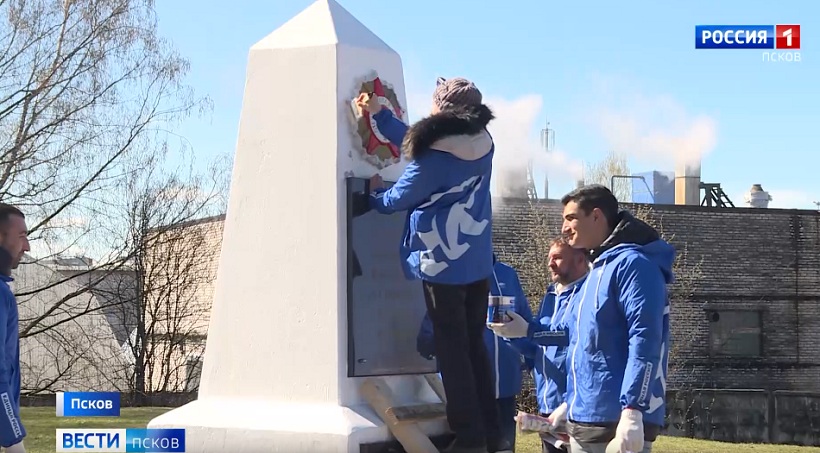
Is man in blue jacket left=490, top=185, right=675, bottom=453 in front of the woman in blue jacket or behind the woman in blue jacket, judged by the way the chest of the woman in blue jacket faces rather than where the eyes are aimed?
behind

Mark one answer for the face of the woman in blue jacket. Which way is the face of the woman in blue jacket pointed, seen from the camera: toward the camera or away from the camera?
away from the camera

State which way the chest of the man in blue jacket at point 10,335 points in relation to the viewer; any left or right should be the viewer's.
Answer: facing to the right of the viewer

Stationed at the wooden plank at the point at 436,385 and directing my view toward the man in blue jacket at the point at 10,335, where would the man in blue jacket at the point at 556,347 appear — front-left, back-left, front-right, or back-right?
back-left

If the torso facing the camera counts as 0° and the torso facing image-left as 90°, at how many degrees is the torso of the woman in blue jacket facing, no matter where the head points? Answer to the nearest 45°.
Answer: approximately 135°

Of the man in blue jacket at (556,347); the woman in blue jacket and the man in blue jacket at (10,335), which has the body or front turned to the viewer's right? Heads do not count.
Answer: the man in blue jacket at (10,335)

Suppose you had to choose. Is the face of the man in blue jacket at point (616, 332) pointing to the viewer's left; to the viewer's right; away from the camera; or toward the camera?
to the viewer's left

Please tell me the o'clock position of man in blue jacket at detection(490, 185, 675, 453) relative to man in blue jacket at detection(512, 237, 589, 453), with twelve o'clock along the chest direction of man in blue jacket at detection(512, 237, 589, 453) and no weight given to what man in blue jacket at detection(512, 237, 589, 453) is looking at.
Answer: man in blue jacket at detection(490, 185, 675, 453) is roughly at 10 o'clock from man in blue jacket at detection(512, 237, 589, 453).

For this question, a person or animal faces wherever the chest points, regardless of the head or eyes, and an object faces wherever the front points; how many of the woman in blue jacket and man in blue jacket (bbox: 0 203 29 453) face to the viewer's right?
1

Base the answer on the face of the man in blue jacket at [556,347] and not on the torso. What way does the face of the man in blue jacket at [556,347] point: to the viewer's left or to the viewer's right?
to the viewer's left
